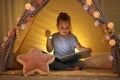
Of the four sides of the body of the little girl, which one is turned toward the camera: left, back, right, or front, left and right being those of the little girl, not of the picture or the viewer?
front

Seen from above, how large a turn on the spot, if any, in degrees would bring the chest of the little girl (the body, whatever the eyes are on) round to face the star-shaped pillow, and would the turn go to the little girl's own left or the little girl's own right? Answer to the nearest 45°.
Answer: approximately 45° to the little girl's own right
